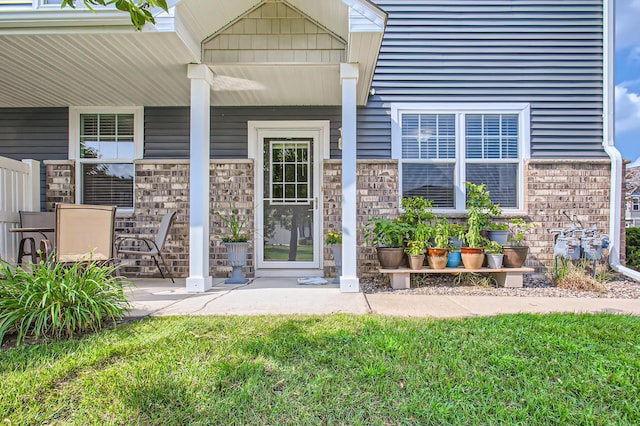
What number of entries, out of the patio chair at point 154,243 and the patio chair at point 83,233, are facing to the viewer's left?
1

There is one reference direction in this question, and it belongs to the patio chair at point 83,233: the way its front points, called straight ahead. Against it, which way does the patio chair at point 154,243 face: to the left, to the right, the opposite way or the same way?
to the left

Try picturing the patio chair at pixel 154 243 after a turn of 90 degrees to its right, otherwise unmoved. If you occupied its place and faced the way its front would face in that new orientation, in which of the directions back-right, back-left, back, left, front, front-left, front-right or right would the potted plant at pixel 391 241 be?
back-right

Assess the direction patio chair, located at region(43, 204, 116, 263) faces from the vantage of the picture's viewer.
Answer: facing away from the viewer

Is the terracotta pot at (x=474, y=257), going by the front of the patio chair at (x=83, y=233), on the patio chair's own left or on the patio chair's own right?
on the patio chair's own right

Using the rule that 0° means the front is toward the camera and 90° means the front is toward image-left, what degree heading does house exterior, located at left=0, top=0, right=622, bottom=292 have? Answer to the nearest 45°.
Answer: approximately 0°

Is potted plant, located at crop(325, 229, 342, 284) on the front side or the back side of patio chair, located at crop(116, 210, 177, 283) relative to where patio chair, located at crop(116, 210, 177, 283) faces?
on the back side

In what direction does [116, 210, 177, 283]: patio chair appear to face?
to the viewer's left

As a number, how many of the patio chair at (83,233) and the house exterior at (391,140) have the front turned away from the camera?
1
